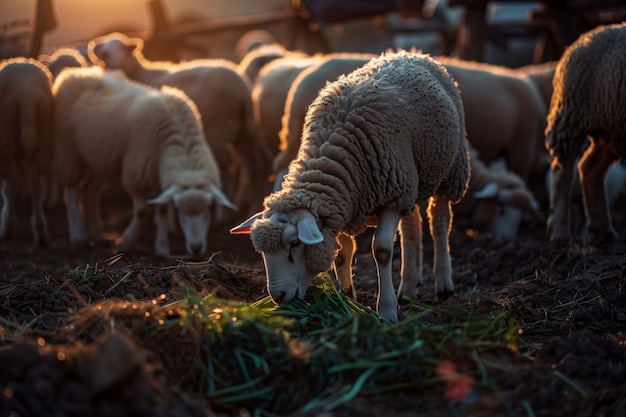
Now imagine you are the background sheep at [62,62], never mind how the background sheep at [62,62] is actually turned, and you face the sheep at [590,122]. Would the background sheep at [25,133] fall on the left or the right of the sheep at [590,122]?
right

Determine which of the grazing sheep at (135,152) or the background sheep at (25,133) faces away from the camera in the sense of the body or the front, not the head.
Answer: the background sheep

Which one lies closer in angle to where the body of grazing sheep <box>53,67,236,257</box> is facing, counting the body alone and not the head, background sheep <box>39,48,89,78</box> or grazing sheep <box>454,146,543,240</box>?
the grazing sheep

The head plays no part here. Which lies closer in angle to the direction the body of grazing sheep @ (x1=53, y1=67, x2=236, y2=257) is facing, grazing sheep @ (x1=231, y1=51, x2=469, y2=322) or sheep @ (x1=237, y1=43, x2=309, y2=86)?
the grazing sheep

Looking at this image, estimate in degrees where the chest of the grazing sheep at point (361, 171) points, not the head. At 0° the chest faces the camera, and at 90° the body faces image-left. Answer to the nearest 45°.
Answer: approximately 45°

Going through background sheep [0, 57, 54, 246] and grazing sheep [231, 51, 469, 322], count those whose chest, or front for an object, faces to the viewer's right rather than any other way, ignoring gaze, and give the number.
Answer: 0

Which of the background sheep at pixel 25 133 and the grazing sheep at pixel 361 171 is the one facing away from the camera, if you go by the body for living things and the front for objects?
the background sheep

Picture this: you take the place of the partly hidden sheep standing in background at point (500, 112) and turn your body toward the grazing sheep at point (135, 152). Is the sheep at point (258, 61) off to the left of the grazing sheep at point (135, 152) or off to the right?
right

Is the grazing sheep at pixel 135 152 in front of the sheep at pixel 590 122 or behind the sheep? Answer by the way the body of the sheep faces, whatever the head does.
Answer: behind

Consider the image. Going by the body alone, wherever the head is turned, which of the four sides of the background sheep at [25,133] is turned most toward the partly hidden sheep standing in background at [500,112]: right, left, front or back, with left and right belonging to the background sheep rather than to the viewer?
right

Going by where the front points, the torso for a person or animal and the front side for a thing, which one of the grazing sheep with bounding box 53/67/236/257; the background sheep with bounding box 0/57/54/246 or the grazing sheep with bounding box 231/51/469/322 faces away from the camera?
the background sheep

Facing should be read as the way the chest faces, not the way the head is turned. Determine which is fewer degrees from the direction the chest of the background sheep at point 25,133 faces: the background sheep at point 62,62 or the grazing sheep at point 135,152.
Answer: the background sheep

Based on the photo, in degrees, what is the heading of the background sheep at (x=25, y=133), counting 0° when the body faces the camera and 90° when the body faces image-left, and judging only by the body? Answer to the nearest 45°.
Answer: approximately 180°
